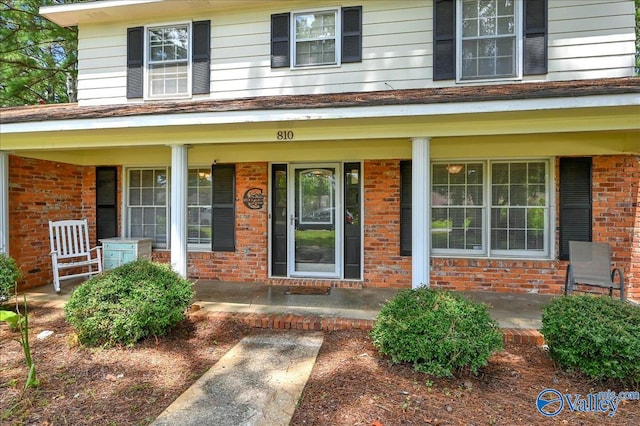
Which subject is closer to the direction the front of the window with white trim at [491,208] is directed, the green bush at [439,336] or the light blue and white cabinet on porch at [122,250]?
the green bush

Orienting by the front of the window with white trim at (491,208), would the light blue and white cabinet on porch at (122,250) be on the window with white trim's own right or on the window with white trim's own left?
on the window with white trim's own right

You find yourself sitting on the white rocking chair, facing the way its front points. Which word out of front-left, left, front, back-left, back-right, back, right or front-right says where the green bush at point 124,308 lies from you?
front-right

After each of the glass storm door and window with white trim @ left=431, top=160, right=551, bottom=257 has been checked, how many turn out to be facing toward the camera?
2

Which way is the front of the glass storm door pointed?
toward the camera

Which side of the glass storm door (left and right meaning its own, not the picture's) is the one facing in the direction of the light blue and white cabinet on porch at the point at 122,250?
right

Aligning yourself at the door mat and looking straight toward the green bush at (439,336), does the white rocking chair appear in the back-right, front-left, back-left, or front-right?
back-right

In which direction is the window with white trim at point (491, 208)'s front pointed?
toward the camera

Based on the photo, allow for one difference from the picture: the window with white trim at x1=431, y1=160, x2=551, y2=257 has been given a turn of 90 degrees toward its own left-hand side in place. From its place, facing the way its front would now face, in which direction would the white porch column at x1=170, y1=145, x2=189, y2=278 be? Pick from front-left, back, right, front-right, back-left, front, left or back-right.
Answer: back-right

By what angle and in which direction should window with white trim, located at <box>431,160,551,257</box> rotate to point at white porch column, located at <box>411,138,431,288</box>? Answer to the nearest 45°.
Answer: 0° — it already faces it

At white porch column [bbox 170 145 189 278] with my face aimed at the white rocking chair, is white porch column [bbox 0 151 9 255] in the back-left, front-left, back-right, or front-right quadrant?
front-left

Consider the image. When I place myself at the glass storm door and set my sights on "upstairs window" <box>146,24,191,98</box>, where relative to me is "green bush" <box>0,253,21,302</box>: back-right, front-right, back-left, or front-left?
front-left

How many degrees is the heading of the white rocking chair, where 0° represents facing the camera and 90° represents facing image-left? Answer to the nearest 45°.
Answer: approximately 315°
